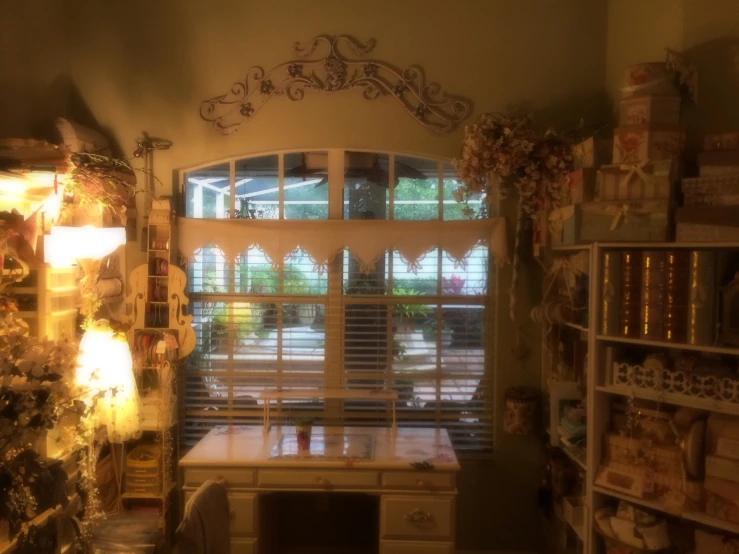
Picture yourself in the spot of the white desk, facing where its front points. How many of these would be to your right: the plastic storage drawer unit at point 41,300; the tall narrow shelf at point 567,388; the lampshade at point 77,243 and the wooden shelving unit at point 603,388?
2

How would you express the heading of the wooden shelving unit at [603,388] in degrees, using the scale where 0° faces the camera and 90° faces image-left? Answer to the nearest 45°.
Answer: approximately 45°

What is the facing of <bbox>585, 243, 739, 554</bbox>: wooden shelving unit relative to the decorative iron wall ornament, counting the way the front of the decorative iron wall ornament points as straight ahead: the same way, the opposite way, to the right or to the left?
to the right

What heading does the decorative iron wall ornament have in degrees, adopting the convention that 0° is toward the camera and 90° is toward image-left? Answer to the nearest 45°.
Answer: approximately 0°

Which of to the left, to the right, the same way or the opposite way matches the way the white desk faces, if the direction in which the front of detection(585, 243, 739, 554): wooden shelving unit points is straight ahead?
to the left

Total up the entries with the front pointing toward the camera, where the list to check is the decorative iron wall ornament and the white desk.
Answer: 2

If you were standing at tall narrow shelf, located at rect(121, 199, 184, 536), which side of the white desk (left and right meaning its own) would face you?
right
